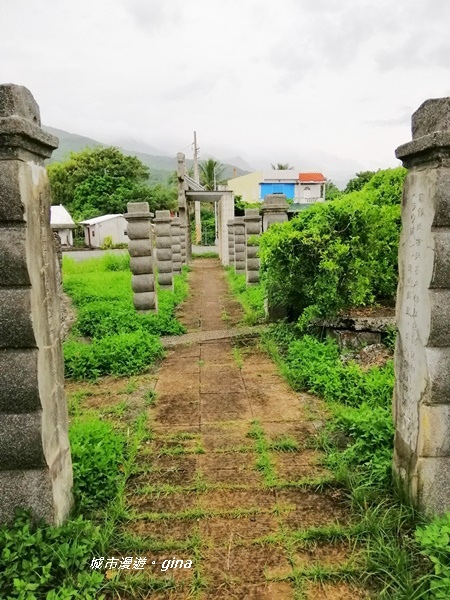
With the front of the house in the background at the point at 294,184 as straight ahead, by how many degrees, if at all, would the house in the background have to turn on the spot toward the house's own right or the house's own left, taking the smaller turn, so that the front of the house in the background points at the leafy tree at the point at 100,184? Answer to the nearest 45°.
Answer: approximately 90° to the house's own right

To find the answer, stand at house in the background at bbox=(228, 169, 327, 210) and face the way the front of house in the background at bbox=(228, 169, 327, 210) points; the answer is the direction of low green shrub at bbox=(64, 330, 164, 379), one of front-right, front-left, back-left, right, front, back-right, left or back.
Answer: front

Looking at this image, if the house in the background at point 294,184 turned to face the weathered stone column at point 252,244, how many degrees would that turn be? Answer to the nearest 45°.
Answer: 0° — it already faces it

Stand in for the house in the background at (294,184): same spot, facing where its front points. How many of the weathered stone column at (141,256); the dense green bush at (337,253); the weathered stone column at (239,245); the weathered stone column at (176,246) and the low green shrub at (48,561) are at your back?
0

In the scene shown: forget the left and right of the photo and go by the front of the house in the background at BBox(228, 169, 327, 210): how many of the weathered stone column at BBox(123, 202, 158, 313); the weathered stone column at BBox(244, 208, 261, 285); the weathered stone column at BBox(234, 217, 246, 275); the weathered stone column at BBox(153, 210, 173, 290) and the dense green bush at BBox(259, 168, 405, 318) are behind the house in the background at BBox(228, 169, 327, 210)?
0

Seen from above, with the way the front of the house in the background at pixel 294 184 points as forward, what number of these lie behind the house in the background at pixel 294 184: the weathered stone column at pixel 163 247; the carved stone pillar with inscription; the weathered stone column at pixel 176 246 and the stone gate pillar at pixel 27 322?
0

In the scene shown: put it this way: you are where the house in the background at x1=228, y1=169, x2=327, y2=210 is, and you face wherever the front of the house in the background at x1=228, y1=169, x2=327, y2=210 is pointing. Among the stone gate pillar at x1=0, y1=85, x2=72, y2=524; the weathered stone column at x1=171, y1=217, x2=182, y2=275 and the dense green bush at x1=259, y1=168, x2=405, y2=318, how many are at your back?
0

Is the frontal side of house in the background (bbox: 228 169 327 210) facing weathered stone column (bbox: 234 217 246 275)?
yes

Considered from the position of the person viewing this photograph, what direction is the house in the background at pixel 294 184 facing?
facing the viewer

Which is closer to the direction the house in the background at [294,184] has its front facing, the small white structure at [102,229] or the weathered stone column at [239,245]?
the weathered stone column

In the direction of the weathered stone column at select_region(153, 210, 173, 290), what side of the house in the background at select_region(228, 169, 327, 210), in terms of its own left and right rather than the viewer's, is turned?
front

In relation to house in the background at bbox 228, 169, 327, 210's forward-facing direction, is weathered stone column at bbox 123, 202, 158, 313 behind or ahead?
ahead

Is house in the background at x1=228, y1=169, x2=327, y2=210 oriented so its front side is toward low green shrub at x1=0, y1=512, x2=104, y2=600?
yes

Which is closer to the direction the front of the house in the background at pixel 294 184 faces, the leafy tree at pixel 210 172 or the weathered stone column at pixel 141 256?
the weathered stone column

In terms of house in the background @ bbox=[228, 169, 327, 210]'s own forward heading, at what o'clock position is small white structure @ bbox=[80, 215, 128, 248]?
The small white structure is roughly at 2 o'clock from the house in the background.

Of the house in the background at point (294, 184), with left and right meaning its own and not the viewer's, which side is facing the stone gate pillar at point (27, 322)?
front

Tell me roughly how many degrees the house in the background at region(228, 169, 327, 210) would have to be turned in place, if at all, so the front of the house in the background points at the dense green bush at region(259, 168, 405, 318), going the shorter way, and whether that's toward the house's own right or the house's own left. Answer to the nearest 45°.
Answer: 0° — it already faces it
